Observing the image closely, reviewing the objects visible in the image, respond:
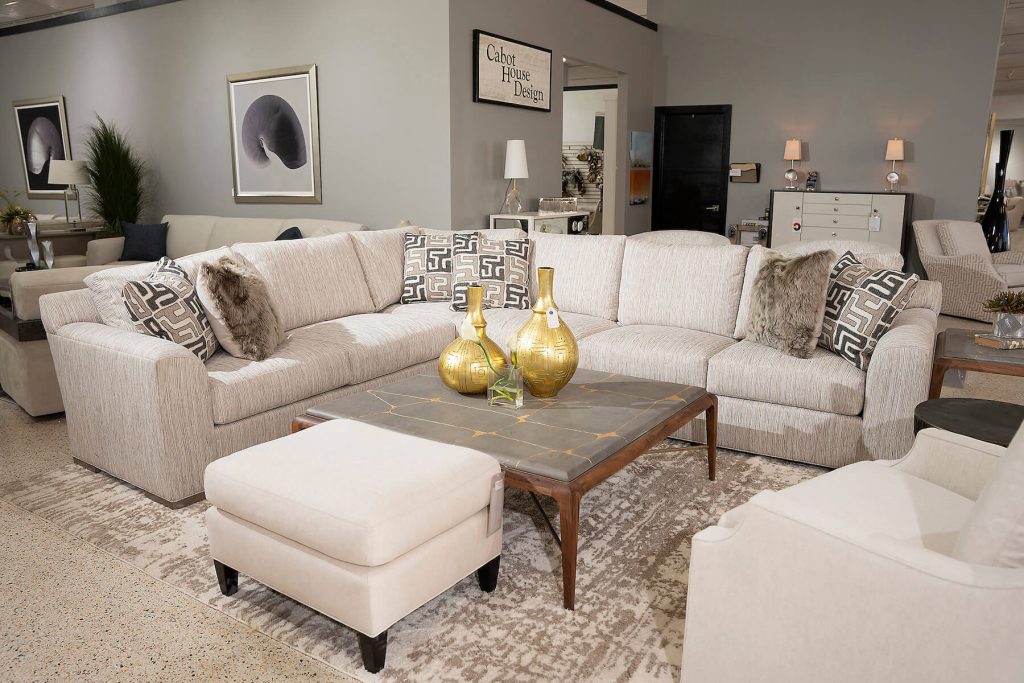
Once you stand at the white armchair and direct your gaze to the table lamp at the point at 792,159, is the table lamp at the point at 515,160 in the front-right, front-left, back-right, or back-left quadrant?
front-left

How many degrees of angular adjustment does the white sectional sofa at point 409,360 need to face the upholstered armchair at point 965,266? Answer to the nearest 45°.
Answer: approximately 135° to its left

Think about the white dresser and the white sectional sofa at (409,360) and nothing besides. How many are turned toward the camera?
2

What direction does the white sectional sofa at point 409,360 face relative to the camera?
toward the camera

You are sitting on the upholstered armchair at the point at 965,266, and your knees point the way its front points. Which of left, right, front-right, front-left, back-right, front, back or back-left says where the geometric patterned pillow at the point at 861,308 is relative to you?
front-right

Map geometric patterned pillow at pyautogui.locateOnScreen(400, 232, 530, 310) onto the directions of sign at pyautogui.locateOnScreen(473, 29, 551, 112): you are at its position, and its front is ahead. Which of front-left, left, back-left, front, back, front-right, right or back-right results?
front-right

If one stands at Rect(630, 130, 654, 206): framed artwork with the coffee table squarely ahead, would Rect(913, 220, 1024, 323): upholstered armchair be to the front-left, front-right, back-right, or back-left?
front-left

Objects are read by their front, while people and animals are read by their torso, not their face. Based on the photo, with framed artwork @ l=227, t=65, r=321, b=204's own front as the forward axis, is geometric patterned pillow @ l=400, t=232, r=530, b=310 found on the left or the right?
on its left

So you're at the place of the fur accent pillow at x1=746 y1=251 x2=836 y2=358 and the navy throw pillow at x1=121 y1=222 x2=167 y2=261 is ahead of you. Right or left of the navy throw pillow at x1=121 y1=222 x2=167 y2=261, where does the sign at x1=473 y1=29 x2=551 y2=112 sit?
right

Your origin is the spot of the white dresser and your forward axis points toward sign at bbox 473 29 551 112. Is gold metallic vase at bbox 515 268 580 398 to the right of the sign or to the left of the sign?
left

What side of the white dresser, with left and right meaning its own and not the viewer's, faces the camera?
front

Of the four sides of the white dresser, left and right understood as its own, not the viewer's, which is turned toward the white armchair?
front

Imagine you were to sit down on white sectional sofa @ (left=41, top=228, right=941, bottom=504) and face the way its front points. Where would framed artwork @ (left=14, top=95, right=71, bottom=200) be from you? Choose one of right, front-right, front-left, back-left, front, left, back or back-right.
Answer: back-right

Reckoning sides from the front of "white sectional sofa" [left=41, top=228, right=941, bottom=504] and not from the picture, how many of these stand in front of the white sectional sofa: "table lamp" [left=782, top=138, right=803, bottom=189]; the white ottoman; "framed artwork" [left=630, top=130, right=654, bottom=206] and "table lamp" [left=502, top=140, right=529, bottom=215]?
1

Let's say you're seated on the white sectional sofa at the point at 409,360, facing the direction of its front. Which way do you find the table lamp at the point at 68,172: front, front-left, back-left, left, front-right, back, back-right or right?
back-right

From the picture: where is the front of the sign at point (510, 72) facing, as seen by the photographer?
facing the viewer and to the right of the viewer

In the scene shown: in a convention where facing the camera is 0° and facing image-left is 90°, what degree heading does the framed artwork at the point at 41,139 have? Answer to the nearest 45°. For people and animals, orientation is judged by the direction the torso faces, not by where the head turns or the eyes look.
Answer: approximately 45°

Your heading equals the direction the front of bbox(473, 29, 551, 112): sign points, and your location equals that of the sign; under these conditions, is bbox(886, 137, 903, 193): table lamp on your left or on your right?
on your left

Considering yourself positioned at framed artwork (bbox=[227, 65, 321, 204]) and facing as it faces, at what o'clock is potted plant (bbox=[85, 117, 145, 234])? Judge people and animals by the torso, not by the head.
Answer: The potted plant is roughly at 3 o'clock from the framed artwork.

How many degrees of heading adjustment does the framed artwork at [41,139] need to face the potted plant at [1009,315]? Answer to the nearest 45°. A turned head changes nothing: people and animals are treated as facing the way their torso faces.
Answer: approximately 90° to its left
